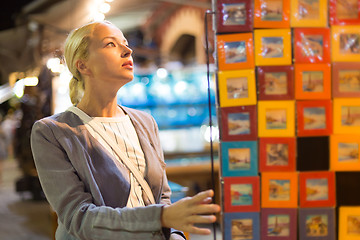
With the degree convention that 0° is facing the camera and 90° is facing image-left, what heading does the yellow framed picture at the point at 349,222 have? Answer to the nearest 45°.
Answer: approximately 0°

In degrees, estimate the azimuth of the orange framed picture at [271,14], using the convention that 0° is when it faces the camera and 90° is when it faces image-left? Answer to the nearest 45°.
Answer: approximately 0°
